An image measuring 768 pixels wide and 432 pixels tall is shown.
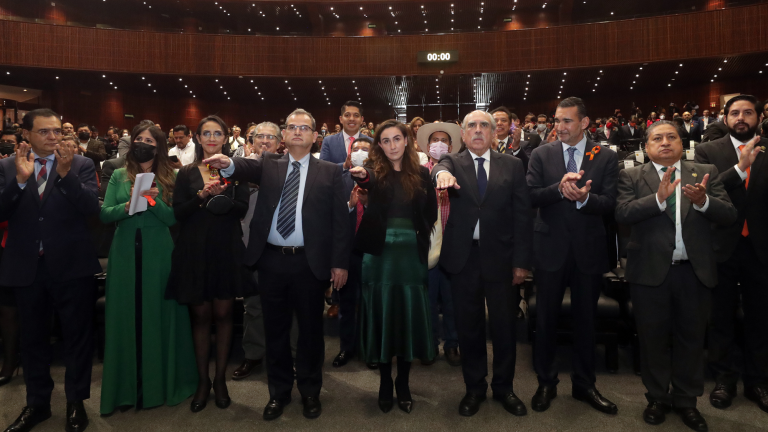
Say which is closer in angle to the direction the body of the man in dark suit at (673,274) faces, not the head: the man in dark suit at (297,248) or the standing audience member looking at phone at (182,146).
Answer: the man in dark suit

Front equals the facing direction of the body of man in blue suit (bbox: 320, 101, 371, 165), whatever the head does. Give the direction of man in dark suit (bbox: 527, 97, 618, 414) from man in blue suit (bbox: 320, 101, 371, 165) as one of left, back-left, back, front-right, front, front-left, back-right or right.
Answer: front-left

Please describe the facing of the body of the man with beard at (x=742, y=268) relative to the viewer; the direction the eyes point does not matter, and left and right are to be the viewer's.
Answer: facing the viewer

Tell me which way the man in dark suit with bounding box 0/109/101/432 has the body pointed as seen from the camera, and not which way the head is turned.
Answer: toward the camera

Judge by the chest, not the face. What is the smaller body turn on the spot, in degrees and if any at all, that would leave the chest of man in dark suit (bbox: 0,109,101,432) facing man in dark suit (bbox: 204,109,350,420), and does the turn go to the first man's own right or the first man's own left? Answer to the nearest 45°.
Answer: approximately 45° to the first man's own left

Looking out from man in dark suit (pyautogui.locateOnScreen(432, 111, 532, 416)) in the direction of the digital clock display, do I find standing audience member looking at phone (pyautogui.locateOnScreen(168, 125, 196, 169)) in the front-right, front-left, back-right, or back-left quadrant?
front-left

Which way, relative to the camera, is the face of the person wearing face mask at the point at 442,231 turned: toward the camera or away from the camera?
toward the camera

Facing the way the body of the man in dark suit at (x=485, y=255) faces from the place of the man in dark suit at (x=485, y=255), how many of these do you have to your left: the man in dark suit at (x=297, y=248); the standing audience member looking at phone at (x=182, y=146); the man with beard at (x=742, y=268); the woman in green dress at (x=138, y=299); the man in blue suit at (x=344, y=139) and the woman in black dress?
1

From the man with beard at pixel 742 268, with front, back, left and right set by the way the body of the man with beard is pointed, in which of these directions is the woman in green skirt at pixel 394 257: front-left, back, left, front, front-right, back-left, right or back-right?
front-right

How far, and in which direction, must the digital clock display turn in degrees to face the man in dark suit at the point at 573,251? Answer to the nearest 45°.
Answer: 0° — it already faces them

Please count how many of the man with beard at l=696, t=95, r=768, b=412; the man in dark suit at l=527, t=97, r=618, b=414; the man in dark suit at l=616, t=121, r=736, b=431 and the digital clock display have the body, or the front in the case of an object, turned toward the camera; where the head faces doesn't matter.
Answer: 4

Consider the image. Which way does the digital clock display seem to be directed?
toward the camera

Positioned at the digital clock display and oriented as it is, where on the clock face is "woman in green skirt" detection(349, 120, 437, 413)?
The woman in green skirt is roughly at 12 o'clock from the digital clock display.

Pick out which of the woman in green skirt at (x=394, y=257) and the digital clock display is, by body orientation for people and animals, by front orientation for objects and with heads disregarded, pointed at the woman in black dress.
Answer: the digital clock display

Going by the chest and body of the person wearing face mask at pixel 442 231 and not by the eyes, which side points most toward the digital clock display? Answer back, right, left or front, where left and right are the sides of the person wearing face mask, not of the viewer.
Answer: back
